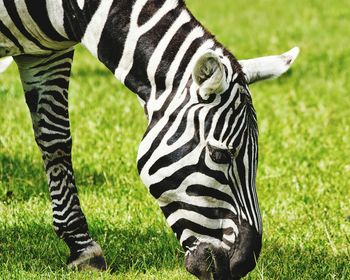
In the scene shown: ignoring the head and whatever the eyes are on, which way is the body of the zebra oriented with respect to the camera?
to the viewer's right
